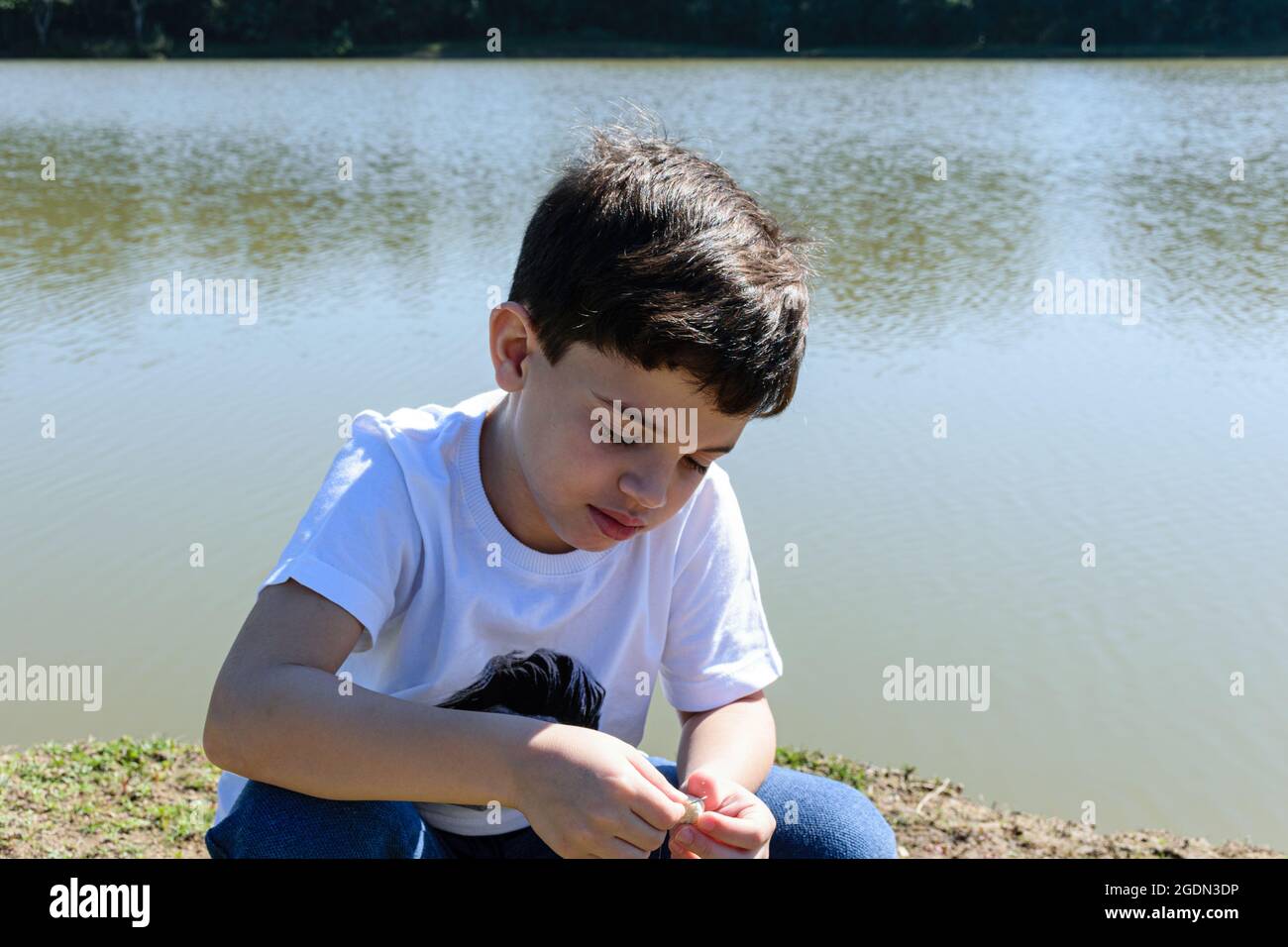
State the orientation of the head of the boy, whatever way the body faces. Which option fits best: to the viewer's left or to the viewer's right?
to the viewer's right

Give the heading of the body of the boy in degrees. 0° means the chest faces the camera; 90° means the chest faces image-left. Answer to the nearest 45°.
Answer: approximately 315°
